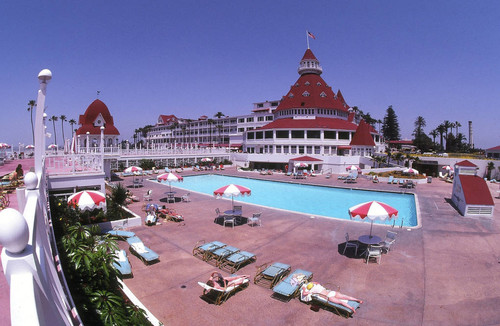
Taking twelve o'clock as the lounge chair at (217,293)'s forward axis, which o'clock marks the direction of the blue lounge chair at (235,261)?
The blue lounge chair is roughly at 11 o'clock from the lounge chair.

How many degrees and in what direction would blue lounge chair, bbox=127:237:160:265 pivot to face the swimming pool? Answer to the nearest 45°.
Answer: approximately 90° to its left

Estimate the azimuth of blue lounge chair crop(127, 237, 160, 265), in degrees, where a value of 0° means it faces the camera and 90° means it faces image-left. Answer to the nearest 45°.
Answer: approximately 315°

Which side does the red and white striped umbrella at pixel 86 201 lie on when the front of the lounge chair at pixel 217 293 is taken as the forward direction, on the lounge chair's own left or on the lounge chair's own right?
on the lounge chair's own left

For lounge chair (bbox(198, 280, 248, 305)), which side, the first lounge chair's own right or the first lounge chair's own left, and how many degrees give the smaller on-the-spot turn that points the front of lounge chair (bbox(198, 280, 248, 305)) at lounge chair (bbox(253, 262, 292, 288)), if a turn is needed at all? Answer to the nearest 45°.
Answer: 0° — it already faces it

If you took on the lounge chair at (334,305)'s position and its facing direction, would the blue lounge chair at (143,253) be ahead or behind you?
behind

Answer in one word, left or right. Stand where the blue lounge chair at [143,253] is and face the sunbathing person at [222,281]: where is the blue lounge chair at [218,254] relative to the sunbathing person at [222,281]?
left

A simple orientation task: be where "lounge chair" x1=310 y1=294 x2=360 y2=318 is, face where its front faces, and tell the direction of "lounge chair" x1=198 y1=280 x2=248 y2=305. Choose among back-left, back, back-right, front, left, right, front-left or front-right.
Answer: back-right
